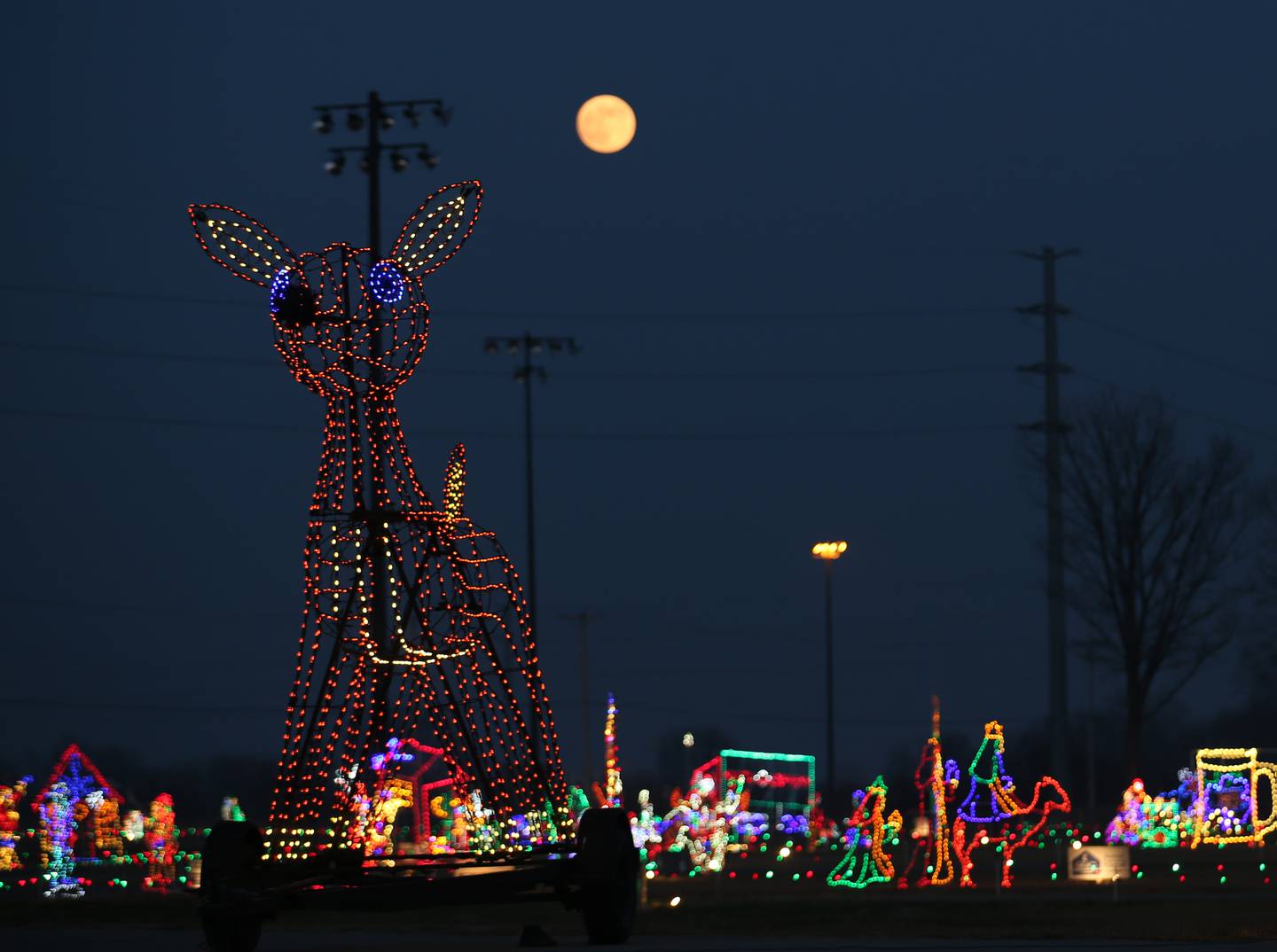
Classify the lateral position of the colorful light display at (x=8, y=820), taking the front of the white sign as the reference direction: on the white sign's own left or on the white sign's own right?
on the white sign's own right

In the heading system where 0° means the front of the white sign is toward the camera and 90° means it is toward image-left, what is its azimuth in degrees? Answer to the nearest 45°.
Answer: approximately 0°

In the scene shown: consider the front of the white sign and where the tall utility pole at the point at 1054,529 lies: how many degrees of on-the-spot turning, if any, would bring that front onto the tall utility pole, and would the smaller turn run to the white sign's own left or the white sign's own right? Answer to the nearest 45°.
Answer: approximately 180°

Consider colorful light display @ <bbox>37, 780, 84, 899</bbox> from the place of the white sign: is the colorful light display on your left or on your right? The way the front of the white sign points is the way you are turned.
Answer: on your right
